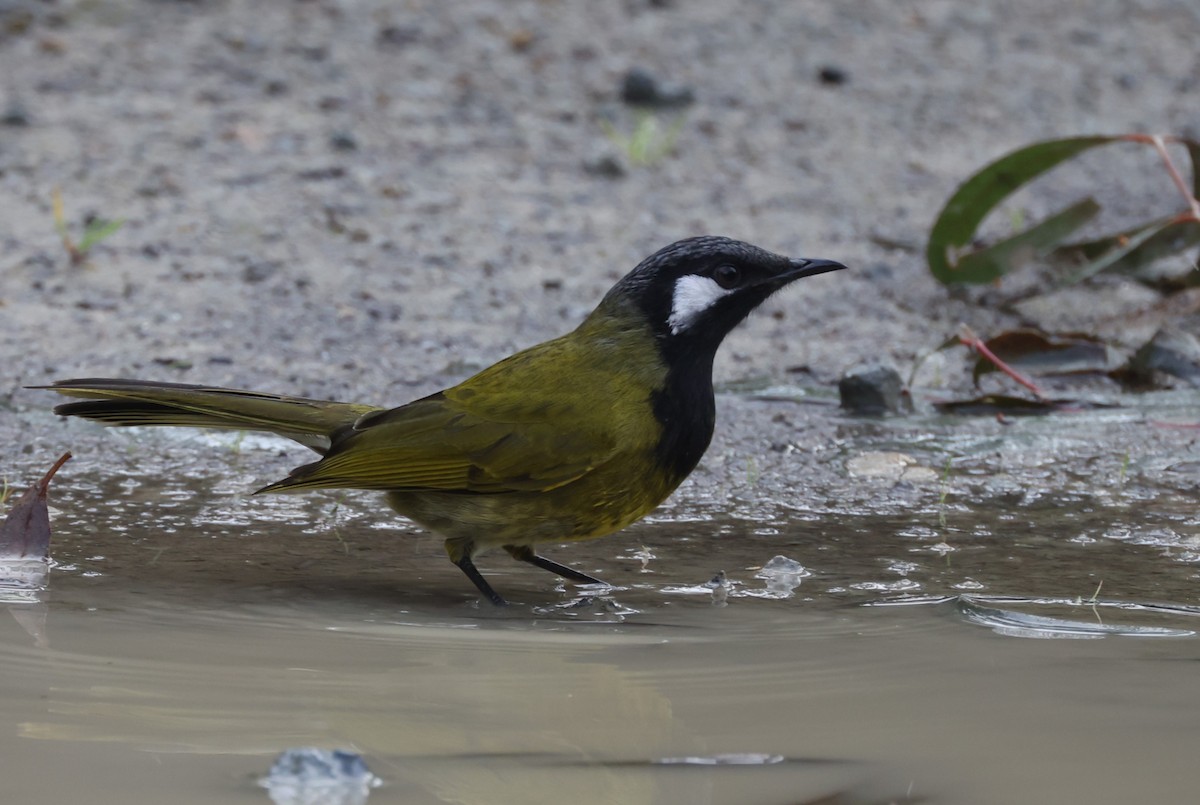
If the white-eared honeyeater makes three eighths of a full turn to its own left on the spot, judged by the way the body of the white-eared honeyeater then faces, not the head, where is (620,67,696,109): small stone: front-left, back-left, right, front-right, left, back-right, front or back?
front-right

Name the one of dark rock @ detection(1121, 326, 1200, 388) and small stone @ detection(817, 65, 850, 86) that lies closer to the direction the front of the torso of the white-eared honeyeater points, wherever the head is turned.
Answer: the dark rock

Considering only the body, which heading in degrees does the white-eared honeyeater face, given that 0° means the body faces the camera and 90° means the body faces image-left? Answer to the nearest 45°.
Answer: approximately 270°

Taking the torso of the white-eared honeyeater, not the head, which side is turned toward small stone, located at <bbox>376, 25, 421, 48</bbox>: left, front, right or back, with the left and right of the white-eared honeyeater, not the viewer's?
left

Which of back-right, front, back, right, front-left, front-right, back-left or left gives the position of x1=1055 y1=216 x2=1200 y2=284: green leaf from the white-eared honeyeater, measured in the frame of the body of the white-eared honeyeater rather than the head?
front-left

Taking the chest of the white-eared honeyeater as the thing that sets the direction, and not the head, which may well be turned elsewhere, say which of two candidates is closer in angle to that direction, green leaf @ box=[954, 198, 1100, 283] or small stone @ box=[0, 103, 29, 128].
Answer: the green leaf

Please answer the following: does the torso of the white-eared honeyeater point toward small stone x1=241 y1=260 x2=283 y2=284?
no

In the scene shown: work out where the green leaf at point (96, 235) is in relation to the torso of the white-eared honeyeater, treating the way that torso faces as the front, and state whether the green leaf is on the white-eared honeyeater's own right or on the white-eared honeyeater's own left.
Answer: on the white-eared honeyeater's own left

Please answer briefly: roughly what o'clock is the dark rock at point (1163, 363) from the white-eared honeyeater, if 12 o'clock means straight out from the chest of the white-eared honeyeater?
The dark rock is roughly at 11 o'clock from the white-eared honeyeater.

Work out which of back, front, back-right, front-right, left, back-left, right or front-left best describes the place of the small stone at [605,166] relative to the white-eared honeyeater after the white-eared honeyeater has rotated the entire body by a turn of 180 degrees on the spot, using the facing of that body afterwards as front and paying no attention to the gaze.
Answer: right

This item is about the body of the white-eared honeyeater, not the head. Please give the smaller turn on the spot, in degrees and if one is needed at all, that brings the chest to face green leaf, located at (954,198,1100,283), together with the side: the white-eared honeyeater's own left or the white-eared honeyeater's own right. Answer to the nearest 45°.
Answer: approximately 45° to the white-eared honeyeater's own left

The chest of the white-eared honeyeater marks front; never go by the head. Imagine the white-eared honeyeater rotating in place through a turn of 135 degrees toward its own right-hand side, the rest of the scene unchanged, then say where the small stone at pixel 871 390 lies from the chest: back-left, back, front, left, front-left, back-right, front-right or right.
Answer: back

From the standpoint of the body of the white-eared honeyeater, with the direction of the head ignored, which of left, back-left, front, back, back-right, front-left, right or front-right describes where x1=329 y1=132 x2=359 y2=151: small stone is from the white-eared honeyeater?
left

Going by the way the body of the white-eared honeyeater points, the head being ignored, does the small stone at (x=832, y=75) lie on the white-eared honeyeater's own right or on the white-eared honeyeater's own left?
on the white-eared honeyeater's own left
